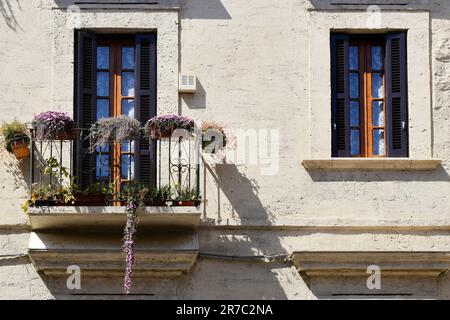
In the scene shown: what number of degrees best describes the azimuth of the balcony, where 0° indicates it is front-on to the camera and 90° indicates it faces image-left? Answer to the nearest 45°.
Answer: approximately 0°

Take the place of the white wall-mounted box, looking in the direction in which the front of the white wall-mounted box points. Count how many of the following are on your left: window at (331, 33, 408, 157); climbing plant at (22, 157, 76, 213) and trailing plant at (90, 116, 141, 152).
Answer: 1

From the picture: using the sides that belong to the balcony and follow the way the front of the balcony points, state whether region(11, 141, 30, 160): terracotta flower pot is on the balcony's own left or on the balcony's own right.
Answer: on the balcony's own right

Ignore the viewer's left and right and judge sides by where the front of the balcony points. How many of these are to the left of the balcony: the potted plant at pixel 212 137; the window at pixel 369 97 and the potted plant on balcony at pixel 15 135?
2

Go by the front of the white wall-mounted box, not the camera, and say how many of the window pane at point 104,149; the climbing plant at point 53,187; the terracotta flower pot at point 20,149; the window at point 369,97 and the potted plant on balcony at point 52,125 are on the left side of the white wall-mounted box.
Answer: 1

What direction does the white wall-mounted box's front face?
toward the camera

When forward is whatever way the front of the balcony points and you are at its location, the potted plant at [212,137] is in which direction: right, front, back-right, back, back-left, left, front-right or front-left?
left

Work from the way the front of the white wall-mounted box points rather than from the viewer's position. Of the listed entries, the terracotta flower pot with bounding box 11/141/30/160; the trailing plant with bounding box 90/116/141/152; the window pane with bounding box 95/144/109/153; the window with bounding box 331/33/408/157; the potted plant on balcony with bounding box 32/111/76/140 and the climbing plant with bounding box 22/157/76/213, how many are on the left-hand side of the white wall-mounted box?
1
